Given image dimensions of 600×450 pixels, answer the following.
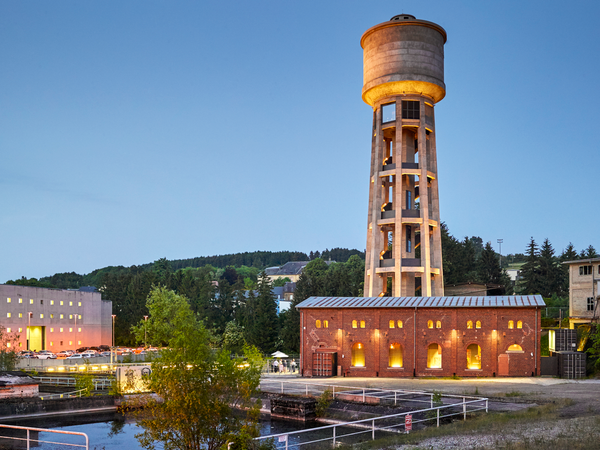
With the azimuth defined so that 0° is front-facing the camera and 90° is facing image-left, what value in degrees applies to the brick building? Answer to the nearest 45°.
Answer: approximately 0°

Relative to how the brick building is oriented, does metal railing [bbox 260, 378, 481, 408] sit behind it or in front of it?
in front

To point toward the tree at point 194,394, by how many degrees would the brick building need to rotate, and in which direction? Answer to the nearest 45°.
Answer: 0° — it already faces it
